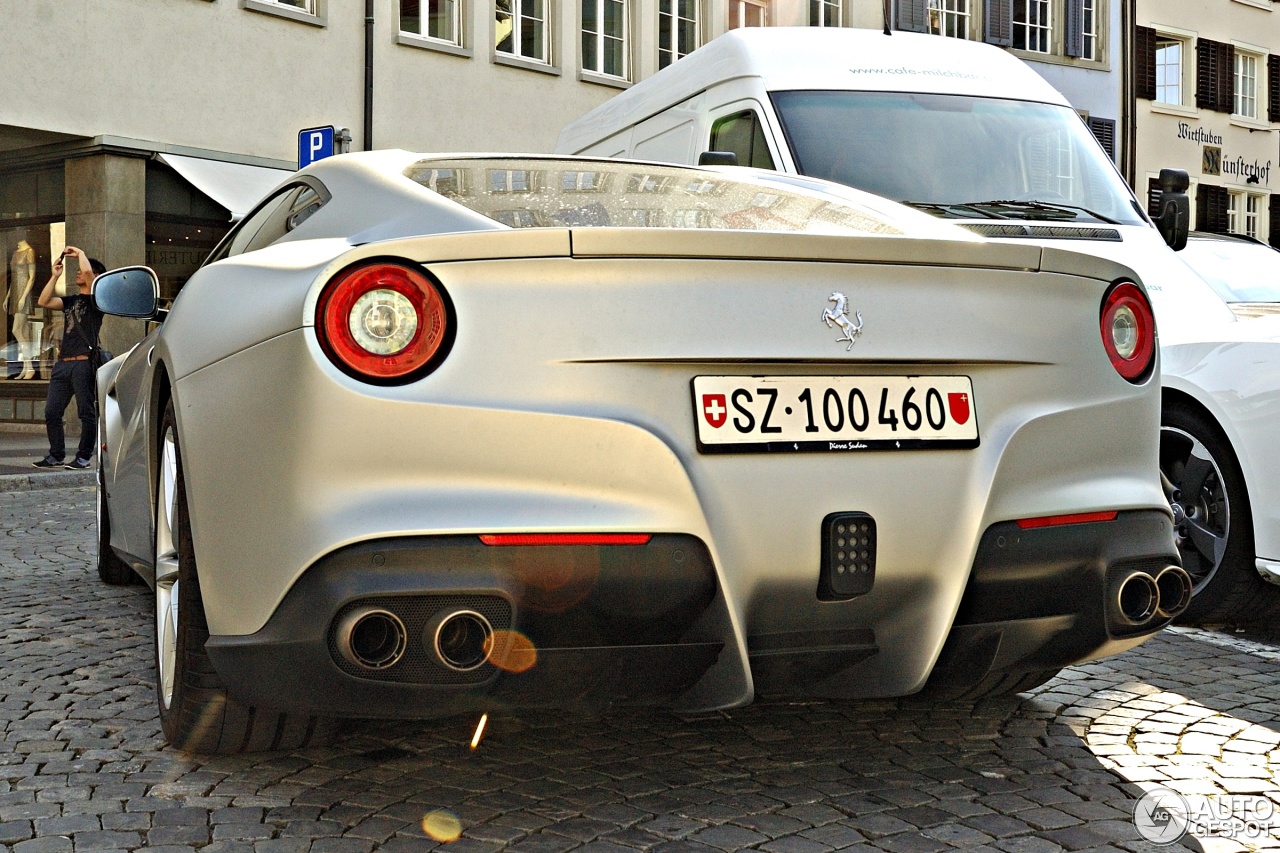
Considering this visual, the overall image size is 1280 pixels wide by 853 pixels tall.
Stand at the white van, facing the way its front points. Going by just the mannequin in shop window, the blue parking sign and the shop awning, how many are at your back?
3

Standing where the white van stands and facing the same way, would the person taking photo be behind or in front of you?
behind

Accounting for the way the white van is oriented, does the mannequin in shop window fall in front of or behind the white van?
behind

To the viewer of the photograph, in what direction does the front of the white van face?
facing the viewer and to the right of the viewer

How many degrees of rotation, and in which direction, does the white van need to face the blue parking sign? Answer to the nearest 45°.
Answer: approximately 180°

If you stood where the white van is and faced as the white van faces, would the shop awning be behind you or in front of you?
behind
